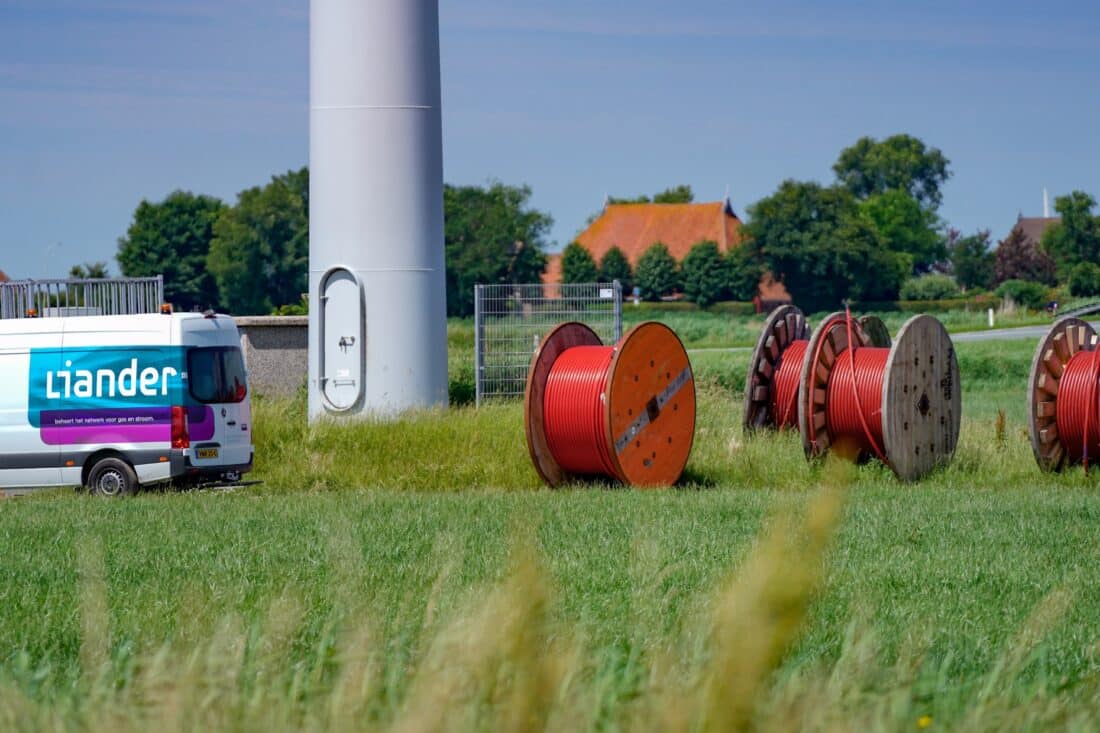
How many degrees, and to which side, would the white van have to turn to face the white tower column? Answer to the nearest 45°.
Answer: approximately 90° to its right

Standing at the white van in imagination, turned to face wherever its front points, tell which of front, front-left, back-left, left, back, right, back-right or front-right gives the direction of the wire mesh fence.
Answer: right

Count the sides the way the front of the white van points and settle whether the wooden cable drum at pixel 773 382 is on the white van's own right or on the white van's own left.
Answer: on the white van's own right

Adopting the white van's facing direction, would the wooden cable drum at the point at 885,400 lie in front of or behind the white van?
behind

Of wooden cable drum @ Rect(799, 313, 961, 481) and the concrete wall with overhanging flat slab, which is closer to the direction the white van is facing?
the concrete wall with overhanging flat slab

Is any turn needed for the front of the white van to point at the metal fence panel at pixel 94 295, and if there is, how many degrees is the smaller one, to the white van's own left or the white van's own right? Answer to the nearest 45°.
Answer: approximately 45° to the white van's own right

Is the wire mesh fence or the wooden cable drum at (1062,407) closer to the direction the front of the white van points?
the wire mesh fence

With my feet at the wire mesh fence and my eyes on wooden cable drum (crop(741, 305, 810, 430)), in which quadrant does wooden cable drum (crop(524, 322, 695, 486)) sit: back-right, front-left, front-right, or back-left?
front-right

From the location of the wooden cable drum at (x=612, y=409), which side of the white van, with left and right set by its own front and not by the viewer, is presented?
back

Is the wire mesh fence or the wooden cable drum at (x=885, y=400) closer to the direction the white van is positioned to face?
the wire mesh fence

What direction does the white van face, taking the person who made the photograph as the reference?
facing away from the viewer and to the left of the viewer
